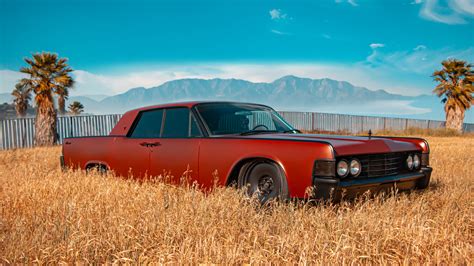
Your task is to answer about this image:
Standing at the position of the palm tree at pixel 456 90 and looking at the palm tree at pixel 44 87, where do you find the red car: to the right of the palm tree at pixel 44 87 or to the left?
left

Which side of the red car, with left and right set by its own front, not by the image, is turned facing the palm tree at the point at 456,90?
left

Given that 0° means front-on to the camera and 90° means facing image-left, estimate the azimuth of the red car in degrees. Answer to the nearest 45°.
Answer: approximately 315°

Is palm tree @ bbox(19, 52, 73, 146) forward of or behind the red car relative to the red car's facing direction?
behind
